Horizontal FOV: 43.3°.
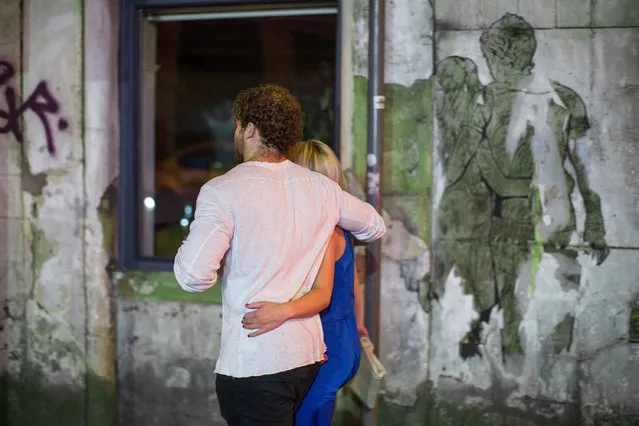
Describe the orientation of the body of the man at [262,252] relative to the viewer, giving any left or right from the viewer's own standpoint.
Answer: facing away from the viewer and to the left of the viewer

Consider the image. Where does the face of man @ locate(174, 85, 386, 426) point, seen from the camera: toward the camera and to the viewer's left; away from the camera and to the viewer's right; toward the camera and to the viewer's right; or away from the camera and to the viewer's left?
away from the camera and to the viewer's left

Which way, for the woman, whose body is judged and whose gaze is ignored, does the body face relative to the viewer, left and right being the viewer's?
facing away from the viewer and to the left of the viewer
